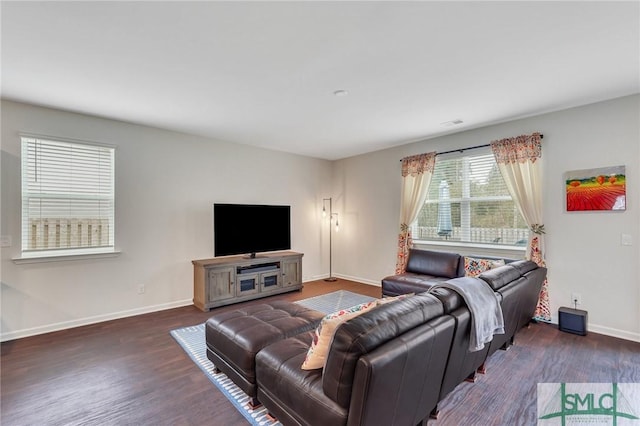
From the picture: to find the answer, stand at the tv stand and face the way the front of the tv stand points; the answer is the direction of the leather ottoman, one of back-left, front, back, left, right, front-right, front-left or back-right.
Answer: front-right

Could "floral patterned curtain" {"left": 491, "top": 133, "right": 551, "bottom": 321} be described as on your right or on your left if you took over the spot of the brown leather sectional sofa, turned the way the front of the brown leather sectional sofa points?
on your right

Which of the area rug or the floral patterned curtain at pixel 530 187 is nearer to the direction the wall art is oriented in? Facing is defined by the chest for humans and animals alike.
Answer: the area rug

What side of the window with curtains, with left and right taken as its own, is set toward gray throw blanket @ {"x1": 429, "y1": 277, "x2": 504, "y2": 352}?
front

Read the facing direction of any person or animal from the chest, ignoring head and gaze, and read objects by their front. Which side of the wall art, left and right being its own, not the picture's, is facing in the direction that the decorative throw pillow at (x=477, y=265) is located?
right

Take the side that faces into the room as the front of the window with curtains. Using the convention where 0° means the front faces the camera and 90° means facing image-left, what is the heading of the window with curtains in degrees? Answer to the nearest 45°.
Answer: approximately 0°

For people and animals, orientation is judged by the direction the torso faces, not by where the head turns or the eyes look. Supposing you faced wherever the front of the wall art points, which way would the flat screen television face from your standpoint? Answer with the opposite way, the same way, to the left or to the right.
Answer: to the left

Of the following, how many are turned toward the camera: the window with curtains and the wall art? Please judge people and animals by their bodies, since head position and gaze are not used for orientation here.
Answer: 2

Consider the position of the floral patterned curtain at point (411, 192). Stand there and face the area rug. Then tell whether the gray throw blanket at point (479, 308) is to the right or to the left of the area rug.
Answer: left

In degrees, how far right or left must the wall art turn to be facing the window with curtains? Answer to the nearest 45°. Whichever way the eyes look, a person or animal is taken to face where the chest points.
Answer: approximately 90° to its right

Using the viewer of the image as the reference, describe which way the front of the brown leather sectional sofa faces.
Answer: facing away from the viewer and to the left of the viewer

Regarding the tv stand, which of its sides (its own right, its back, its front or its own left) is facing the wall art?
front
